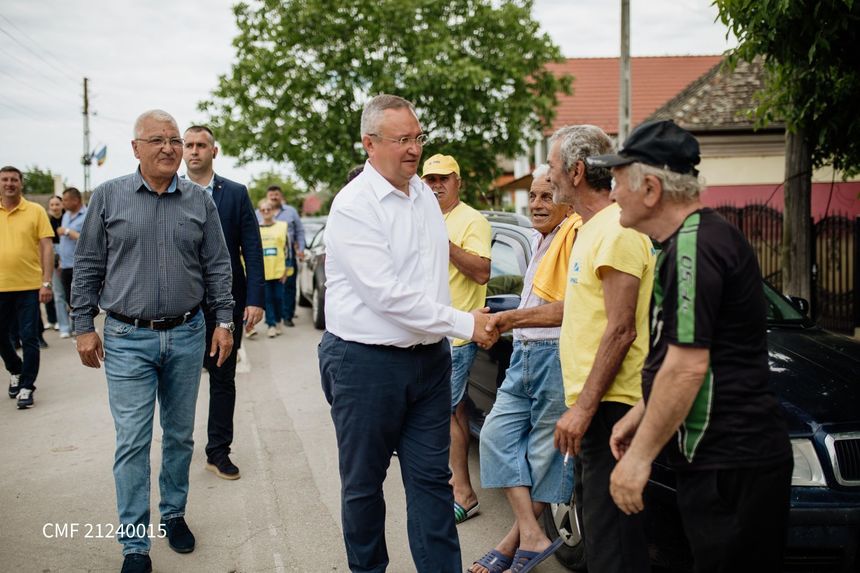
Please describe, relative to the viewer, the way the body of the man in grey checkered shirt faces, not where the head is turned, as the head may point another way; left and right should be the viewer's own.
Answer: facing the viewer

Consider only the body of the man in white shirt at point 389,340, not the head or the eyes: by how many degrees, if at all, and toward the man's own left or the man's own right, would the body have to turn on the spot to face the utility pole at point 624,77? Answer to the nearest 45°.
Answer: approximately 135° to the man's own left

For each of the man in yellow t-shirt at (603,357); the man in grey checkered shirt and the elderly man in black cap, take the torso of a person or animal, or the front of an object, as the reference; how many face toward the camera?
1

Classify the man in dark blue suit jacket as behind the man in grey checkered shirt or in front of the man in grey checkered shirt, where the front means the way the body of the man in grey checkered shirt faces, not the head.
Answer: behind

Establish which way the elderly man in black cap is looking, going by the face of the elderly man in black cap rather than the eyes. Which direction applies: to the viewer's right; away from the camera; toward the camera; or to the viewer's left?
to the viewer's left

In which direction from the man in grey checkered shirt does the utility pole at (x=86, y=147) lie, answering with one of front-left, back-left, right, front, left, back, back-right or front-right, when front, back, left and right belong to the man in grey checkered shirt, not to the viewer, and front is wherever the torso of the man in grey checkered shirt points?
back

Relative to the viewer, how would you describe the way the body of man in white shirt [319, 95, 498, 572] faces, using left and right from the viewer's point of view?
facing the viewer and to the right of the viewer

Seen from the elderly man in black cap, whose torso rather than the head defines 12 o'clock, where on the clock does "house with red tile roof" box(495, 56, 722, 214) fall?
The house with red tile roof is roughly at 3 o'clock from the elderly man in black cap.

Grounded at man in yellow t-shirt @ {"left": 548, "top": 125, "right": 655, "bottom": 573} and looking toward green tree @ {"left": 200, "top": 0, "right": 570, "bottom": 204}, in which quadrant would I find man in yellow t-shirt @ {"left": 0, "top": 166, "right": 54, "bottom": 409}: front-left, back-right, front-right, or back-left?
front-left

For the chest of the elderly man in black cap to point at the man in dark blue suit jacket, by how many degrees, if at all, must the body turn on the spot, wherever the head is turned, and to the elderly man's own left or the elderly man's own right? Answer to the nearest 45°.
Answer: approximately 45° to the elderly man's own right

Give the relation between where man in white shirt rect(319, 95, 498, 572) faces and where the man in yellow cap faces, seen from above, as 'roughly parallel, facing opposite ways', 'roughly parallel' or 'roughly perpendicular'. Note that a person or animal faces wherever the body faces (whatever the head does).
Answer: roughly perpendicular

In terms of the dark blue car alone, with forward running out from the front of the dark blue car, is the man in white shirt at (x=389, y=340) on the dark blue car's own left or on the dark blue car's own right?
on the dark blue car's own right

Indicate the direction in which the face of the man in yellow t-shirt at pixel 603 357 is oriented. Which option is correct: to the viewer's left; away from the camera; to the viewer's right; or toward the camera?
to the viewer's left
